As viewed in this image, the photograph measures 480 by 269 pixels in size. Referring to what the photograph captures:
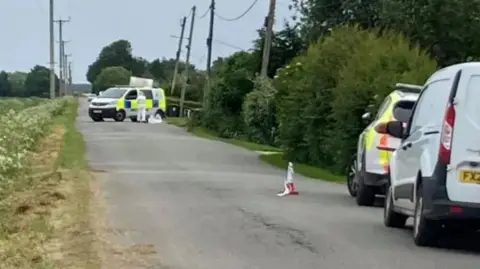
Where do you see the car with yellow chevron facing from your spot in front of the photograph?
facing away from the viewer and to the left of the viewer

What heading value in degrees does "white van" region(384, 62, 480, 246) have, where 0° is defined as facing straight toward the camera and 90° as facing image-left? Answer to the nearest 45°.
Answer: approximately 135°
